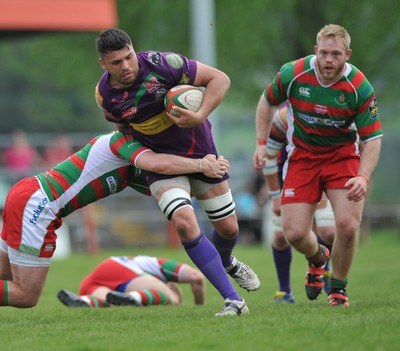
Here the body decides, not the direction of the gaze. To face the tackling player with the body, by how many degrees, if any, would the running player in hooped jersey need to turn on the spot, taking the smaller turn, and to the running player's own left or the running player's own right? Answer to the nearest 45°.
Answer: approximately 90° to the running player's own right

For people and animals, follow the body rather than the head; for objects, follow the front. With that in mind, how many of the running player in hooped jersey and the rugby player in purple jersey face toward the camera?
2

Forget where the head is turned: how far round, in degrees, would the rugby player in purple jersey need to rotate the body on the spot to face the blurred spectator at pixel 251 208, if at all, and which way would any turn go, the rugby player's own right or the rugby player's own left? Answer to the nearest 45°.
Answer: approximately 180°

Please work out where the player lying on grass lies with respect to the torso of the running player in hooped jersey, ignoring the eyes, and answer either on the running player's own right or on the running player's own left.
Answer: on the running player's own right

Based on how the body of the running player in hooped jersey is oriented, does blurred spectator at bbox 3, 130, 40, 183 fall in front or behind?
behind

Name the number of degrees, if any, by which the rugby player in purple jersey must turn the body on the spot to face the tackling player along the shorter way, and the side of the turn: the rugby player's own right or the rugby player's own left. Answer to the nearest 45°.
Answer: approximately 90° to the rugby player's own right

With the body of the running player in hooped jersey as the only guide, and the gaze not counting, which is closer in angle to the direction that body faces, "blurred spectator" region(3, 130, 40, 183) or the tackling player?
the tackling player

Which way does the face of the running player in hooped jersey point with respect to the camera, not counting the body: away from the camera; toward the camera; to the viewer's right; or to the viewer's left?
toward the camera

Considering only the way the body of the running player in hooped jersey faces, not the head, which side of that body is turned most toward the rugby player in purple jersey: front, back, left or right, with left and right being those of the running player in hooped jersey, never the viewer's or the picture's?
right

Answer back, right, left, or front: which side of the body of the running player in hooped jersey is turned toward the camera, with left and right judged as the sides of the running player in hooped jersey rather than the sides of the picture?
front

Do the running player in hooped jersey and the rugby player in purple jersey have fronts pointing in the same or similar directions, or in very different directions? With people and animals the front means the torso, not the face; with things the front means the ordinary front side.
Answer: same or similar directions
